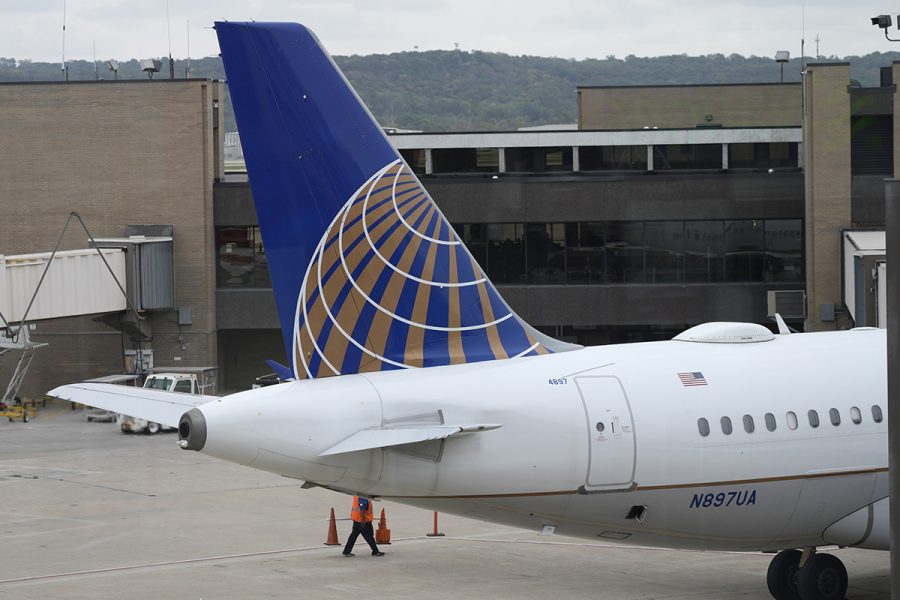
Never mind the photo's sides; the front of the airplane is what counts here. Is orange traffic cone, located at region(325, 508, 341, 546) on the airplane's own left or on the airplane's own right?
on the airplane's own left

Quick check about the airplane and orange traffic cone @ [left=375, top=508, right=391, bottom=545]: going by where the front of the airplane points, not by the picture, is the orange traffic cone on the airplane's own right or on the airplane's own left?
on the airplane's own left

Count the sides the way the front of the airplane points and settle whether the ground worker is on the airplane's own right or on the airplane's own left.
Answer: on the airplane's own left

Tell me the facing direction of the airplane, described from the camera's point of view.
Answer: facing away from the viewer and to the right of the viewer
